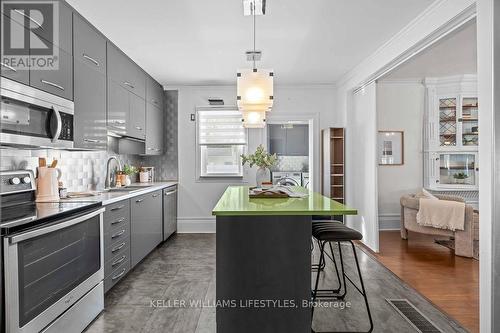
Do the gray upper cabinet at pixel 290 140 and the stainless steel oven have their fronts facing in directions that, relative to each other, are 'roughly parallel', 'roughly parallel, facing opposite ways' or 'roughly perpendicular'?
roughly perpendicular

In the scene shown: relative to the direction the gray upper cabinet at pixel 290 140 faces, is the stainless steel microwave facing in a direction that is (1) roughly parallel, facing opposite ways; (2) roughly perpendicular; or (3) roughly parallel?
roughly perpendicular

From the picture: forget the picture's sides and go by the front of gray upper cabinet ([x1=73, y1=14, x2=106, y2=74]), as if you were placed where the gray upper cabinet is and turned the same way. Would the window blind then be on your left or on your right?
on your left

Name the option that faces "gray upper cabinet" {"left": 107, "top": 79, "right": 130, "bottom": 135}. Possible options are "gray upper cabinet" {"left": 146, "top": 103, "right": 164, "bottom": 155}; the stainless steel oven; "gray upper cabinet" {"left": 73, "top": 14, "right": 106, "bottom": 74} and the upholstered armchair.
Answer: the upholstered armchair

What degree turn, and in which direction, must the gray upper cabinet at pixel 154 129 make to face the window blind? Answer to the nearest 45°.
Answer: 0° — it already faces it

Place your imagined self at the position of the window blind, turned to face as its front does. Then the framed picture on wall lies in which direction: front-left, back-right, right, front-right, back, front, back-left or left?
left

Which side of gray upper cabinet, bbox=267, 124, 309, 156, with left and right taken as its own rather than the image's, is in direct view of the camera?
front

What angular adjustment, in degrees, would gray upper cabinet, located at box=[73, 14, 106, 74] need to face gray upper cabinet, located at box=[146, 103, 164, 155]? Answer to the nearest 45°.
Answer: approximately 90° to its left

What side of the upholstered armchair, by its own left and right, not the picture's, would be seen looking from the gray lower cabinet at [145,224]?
front

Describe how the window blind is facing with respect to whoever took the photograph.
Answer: facing the viewer

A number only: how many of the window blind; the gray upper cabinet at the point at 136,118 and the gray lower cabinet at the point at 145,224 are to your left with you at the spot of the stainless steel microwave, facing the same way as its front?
3

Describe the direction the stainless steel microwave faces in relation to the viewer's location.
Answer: facing the viewer and to the right of the viewer

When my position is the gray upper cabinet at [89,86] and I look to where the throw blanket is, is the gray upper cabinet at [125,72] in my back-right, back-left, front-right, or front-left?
front-left

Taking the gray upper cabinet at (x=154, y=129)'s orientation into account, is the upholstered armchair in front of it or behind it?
in front

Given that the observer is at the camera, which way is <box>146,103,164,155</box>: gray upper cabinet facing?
facing to the right of the viewer

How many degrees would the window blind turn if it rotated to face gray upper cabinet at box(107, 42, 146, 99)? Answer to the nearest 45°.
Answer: approximately 45° to its right

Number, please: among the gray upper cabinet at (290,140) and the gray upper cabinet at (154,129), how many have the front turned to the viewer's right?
1

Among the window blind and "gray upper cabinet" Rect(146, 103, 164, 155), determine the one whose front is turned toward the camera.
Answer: the window blind
